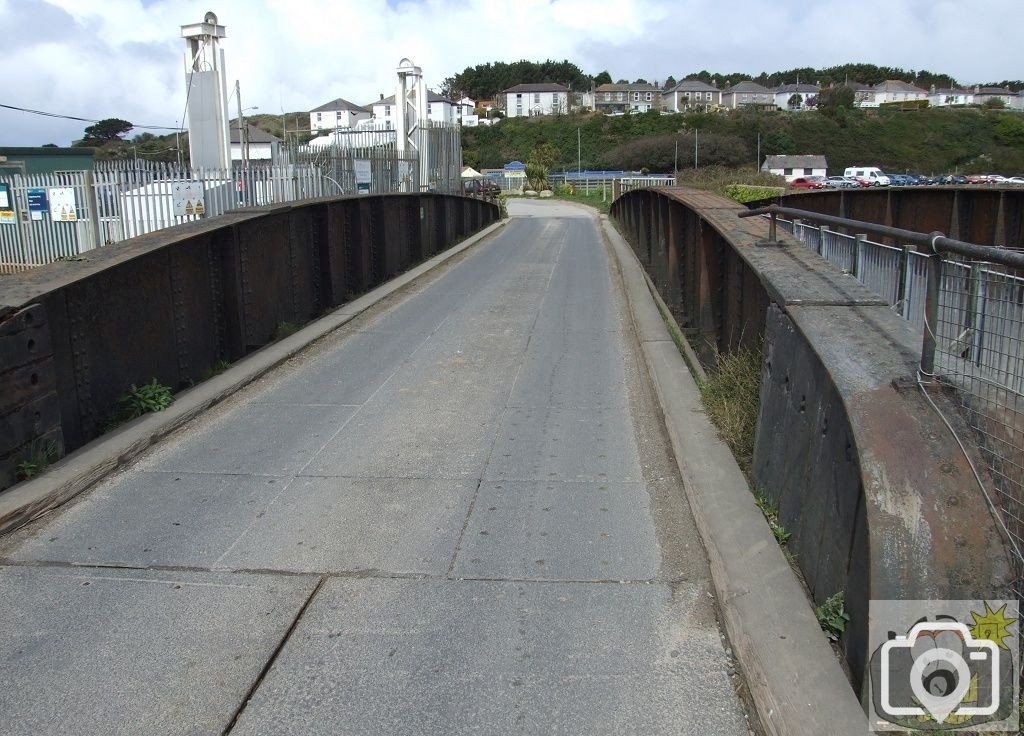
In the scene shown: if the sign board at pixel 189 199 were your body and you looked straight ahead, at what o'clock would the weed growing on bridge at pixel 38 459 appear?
The weed growing on bridge is roughly at 12 o'clock from the sign board.

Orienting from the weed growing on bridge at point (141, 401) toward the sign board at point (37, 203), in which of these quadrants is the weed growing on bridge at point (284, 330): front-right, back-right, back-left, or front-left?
front-right

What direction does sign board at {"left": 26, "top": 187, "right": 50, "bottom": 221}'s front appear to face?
toward the camera

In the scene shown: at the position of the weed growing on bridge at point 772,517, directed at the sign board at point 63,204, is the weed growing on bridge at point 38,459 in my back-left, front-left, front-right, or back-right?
front-left

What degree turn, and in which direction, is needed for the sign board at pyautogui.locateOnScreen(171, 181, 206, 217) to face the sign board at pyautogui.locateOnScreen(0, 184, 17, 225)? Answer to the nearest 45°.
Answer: approximately 135° to its right

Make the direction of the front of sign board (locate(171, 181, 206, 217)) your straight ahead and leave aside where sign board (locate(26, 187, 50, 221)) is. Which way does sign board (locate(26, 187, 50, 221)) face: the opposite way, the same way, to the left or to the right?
the same way

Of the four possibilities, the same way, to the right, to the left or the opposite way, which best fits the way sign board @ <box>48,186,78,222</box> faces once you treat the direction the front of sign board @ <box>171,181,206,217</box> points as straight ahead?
the same way

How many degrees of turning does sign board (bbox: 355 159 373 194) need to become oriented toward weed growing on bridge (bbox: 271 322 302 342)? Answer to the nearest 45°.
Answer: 0° — it already faces it

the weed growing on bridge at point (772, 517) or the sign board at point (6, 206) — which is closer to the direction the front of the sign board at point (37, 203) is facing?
the weed growing on bridge

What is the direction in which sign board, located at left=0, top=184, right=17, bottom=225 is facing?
toward the camera

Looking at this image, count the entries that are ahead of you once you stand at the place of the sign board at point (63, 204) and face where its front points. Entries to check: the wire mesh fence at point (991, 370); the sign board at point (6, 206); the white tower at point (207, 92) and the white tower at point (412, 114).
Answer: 1

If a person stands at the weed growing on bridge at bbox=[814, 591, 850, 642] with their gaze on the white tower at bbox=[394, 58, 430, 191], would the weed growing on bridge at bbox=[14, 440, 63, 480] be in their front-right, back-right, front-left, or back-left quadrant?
front-left

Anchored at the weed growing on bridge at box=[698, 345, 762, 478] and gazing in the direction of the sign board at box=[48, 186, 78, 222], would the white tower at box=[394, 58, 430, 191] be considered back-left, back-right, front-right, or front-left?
front-right

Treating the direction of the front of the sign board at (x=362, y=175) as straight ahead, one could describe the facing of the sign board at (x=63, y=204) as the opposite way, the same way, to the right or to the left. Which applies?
the same way

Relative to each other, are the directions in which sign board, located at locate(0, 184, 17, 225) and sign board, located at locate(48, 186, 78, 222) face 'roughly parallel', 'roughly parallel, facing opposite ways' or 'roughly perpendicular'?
roughly parallel

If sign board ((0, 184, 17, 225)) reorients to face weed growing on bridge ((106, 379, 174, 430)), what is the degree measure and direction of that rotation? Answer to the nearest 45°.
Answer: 0° — it already faces it

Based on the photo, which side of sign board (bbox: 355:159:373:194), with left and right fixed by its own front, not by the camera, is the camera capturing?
front

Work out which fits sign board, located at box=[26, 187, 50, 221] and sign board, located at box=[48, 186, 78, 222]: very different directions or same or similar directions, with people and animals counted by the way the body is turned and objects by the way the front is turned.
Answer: same or similar directions

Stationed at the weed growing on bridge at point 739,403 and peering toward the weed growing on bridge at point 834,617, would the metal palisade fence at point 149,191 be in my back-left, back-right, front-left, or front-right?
back-right

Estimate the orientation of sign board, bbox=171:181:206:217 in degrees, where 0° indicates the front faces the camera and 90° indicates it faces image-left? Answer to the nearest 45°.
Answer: approximately 0°

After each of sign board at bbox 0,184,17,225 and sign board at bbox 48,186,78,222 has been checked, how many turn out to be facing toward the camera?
2
